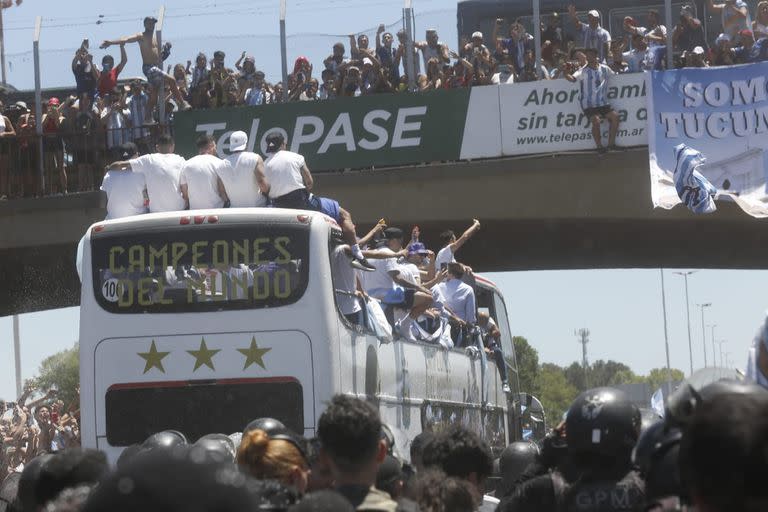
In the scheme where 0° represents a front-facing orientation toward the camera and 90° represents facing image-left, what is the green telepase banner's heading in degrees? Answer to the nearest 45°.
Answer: approximately 0°

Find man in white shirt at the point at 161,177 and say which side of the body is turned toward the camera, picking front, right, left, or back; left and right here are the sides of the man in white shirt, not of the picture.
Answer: back

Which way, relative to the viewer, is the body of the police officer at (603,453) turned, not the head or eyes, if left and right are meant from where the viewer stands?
facing away from the viewer

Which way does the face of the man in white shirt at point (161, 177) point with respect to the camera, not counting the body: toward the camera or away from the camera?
away from the camera

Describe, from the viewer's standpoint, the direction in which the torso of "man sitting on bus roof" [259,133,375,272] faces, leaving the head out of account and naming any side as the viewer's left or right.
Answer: facing away from the viewer and to the right of the viewer

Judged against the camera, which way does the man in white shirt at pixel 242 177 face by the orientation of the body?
away from the camera

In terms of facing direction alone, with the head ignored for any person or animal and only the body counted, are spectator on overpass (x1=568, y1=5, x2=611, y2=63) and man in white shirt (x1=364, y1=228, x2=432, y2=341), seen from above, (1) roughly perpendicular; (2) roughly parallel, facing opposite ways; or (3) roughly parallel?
roughly perpendicular

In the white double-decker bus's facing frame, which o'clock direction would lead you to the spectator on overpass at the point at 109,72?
The spectator on overpass is roughly at 10 o'clock from the white double-decker bus.

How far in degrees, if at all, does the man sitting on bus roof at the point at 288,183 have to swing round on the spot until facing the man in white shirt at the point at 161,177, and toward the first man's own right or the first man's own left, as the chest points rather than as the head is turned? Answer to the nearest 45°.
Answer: approximately 135° to the first man's own left
